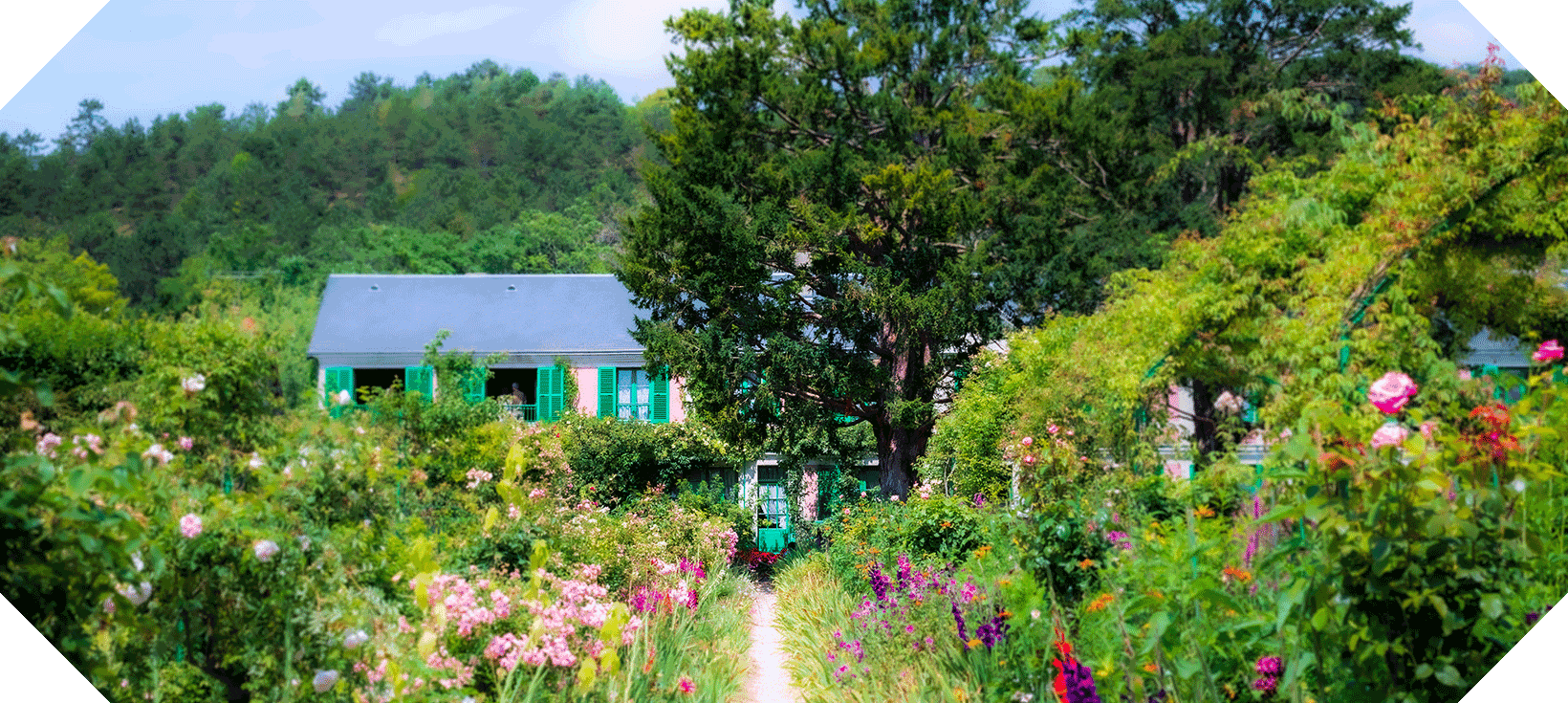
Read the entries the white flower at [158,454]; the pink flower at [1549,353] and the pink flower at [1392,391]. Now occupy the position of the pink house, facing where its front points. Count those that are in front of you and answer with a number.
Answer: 3

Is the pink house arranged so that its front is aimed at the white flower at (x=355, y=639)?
yes

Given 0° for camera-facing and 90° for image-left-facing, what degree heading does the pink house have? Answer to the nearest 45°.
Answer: approximately 0°

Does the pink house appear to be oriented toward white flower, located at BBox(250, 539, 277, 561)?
yes

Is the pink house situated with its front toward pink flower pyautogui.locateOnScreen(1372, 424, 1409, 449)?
yes

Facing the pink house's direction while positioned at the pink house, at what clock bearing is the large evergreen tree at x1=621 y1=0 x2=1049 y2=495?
The large evergreen tree is roughly at 11 o'clock from the pink house.

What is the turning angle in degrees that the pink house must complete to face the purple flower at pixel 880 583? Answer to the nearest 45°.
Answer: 0° — it already faces it

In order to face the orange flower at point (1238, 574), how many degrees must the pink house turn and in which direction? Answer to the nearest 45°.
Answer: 0° — it already faces it
